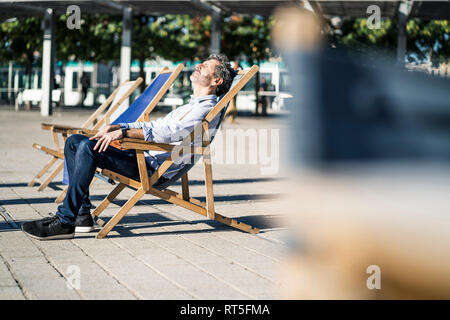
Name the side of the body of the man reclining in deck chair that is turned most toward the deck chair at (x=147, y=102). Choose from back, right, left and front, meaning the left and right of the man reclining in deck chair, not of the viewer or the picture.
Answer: right

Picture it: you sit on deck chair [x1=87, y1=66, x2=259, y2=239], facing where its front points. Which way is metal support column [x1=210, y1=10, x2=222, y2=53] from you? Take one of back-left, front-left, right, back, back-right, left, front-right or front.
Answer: right

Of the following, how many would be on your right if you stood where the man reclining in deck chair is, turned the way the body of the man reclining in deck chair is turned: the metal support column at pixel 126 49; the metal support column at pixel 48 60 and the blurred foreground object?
2

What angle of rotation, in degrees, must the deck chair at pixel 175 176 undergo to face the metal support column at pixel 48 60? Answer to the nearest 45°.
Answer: approximately 90° to its right

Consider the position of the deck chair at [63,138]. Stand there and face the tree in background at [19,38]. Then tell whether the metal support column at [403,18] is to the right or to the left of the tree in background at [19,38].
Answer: right

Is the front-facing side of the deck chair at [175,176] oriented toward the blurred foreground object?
no

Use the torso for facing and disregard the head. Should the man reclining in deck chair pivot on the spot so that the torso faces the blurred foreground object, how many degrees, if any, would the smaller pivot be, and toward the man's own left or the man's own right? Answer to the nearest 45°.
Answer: approximately 90° to the man's own left

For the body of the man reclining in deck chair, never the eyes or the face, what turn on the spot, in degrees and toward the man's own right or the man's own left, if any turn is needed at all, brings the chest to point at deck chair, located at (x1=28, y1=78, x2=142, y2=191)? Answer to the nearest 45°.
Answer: approximately 90° to the man's own right

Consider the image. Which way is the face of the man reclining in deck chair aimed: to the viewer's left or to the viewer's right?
to the viewer's left

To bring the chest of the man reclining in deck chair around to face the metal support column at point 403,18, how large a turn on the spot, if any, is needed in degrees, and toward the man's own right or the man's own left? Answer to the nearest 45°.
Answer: approximately 135° to the man's own right

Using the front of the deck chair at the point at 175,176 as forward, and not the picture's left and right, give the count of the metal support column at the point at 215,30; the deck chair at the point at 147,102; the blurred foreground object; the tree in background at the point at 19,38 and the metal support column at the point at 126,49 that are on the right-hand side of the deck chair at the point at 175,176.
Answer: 4

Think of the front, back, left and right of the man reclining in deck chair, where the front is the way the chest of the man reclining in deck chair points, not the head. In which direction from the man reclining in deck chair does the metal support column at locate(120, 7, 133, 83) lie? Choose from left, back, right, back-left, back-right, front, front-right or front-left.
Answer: right

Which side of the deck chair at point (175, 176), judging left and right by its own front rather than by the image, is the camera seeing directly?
left

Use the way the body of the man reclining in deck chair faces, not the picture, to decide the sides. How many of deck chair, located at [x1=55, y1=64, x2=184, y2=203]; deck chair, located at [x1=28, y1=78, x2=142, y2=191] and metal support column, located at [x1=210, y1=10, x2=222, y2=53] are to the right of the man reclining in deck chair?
3

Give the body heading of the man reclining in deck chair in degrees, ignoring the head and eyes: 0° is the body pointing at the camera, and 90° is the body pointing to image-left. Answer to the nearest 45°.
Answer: approximately 90°

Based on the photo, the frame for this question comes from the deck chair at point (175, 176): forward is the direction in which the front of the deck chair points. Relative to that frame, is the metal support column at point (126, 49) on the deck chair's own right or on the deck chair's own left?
on the deck chair's own right

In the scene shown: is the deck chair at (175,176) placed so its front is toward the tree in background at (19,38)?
no

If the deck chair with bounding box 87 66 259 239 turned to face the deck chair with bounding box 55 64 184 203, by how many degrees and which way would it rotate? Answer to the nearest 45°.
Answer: approximately 90° to its right
